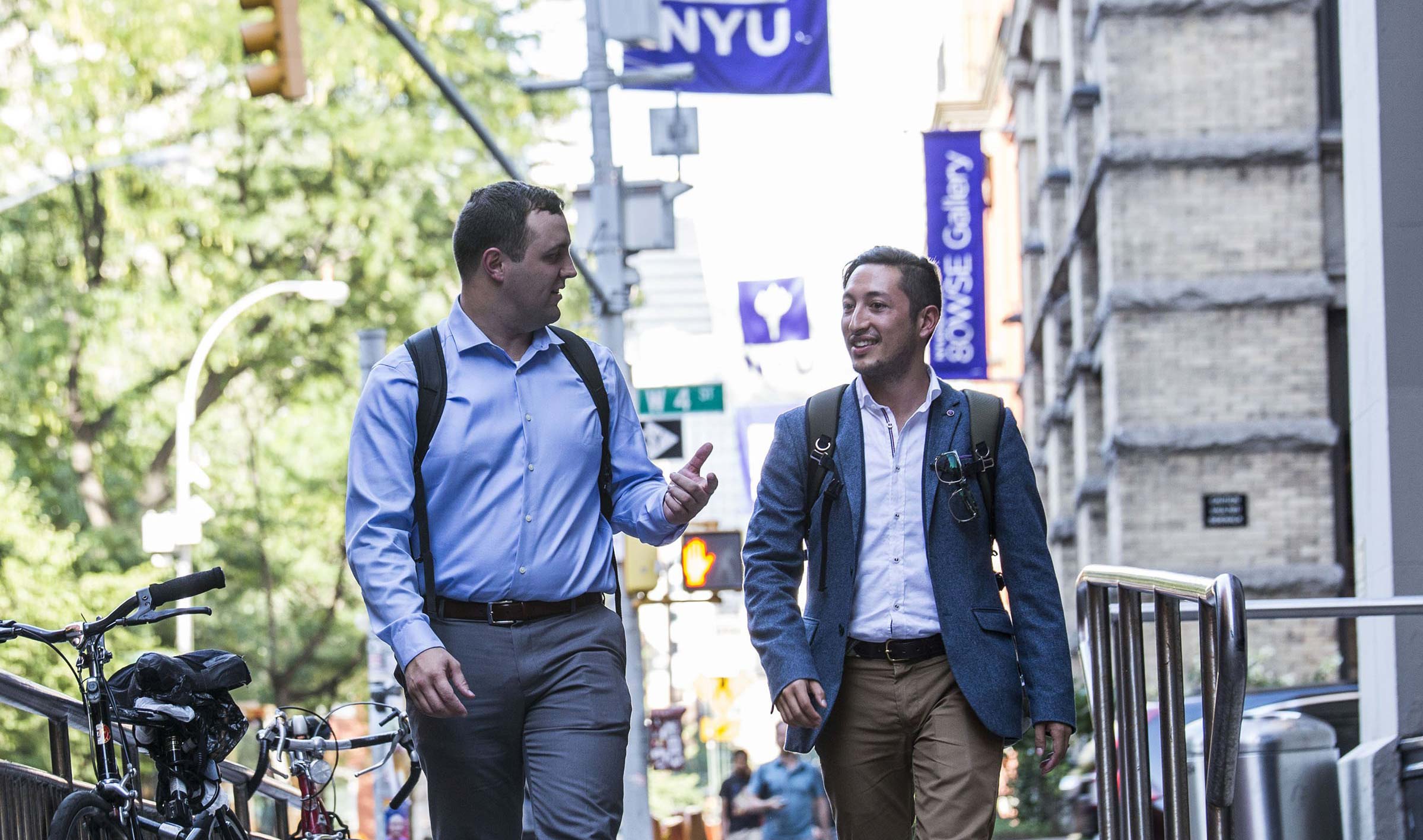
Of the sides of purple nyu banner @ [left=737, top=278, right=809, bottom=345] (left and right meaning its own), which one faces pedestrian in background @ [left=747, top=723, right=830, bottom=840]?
front

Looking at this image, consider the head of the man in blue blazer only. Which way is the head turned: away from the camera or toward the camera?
toward the camera

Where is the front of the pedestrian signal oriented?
toward the camera

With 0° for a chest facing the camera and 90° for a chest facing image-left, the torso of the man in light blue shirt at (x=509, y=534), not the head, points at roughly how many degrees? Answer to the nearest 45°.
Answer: approximately 0°

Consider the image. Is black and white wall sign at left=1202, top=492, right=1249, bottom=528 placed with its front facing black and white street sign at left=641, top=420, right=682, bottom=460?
no

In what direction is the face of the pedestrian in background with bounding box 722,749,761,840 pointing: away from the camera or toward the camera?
toward the camera

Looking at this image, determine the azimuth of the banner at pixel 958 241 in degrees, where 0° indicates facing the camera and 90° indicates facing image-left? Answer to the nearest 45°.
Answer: approximately 0°

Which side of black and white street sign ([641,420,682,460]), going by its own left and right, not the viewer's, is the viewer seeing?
front

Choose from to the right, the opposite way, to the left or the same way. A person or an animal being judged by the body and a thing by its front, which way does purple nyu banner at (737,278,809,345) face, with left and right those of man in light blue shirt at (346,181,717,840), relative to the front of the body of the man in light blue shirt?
the same way

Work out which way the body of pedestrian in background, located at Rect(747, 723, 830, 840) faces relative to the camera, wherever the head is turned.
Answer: toward the camera

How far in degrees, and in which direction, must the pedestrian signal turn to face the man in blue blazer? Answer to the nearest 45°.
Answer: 0° — it already faces them
